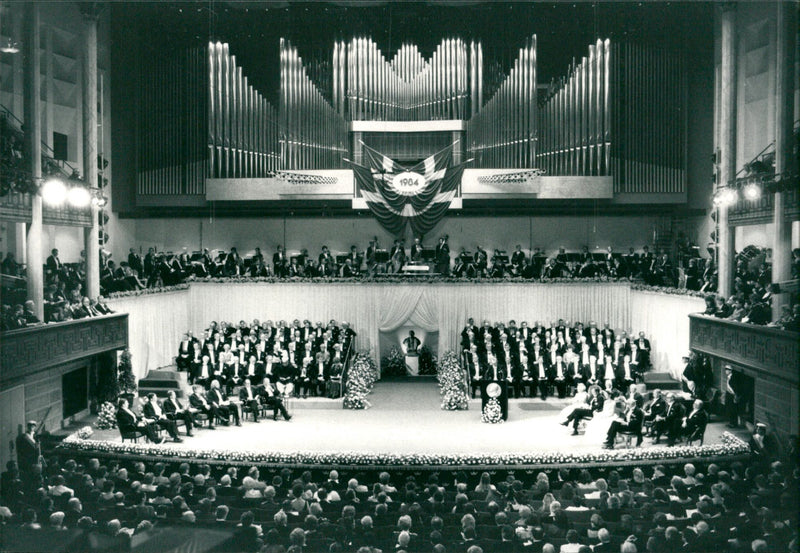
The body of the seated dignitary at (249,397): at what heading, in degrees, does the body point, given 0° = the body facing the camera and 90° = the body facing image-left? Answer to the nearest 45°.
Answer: approximately 315°

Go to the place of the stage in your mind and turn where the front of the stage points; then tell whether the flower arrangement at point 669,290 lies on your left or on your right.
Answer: on your left

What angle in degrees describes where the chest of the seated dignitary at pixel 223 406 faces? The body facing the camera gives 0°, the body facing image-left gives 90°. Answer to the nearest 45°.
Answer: approximately 315°

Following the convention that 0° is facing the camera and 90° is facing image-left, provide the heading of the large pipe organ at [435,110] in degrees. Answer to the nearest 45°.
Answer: approximately 0°

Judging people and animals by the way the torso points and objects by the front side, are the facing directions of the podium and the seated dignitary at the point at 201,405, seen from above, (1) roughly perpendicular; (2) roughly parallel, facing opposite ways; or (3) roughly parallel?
roughly perpendicular

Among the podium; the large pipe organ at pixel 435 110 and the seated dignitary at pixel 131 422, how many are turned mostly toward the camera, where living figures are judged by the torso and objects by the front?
2

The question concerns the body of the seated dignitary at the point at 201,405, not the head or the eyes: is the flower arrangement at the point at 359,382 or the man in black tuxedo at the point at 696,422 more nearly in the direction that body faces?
the man in black tuxedo
